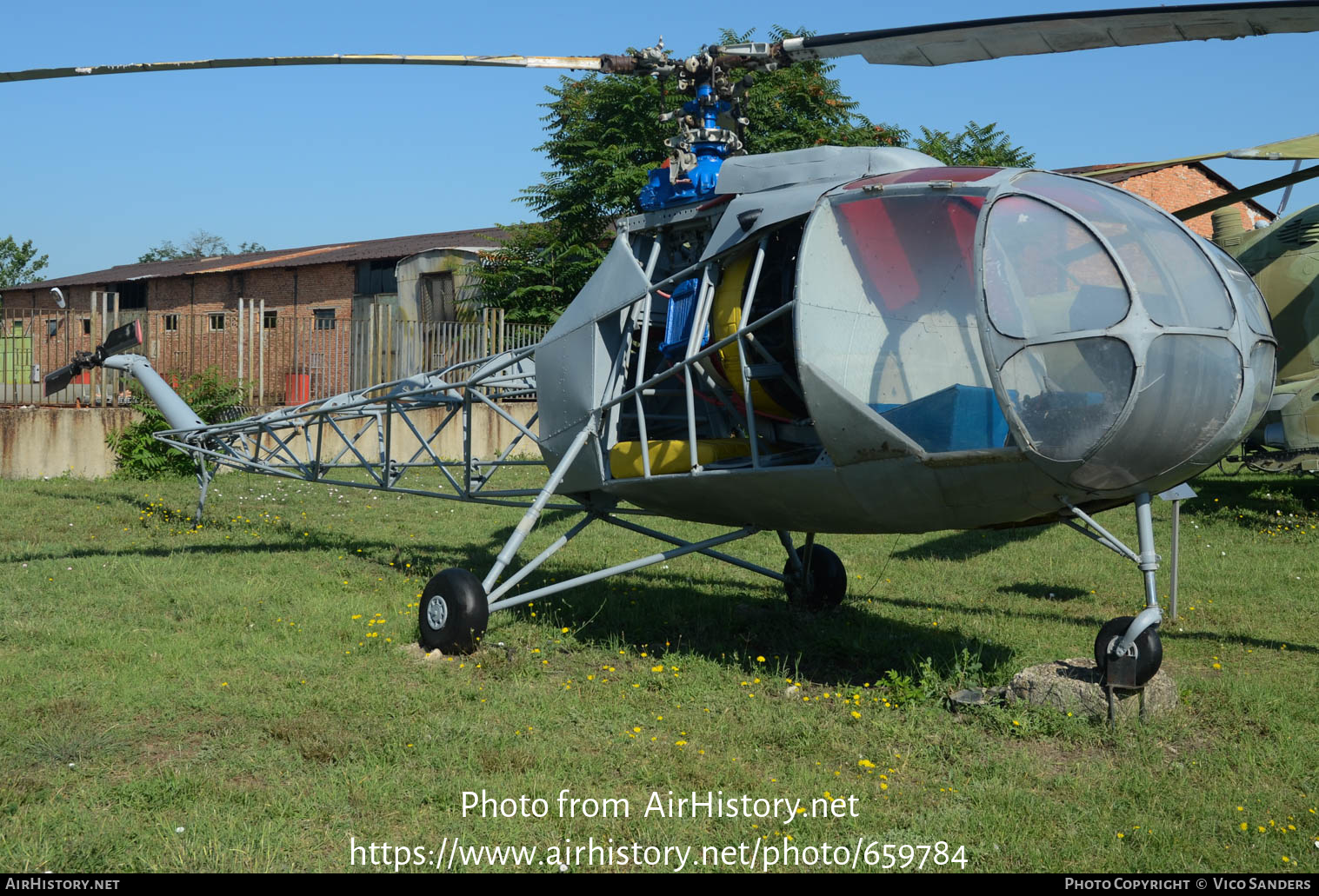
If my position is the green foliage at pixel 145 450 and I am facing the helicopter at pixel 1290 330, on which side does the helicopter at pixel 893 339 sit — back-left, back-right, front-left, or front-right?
front-right

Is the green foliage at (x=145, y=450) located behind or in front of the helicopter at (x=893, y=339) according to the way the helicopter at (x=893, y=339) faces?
behind

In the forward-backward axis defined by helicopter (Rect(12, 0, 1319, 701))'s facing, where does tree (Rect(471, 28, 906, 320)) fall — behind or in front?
behind

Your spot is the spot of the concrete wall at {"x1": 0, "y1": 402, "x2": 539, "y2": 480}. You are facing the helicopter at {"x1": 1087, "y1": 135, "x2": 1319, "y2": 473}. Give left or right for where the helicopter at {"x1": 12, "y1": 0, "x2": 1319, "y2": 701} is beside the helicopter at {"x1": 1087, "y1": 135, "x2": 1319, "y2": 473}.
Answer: right

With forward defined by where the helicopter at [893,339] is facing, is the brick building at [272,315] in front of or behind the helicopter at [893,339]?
behind

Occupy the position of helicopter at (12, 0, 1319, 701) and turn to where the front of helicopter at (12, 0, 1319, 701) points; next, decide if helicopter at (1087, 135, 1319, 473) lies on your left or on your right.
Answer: on your left

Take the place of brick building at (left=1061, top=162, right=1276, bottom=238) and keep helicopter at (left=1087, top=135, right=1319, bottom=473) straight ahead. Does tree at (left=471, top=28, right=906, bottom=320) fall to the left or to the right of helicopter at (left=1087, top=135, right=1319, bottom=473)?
right

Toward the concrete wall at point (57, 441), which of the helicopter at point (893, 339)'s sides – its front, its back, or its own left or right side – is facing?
back

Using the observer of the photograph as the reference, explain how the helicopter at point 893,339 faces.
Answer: facing the viewer and to the right of the viewer
